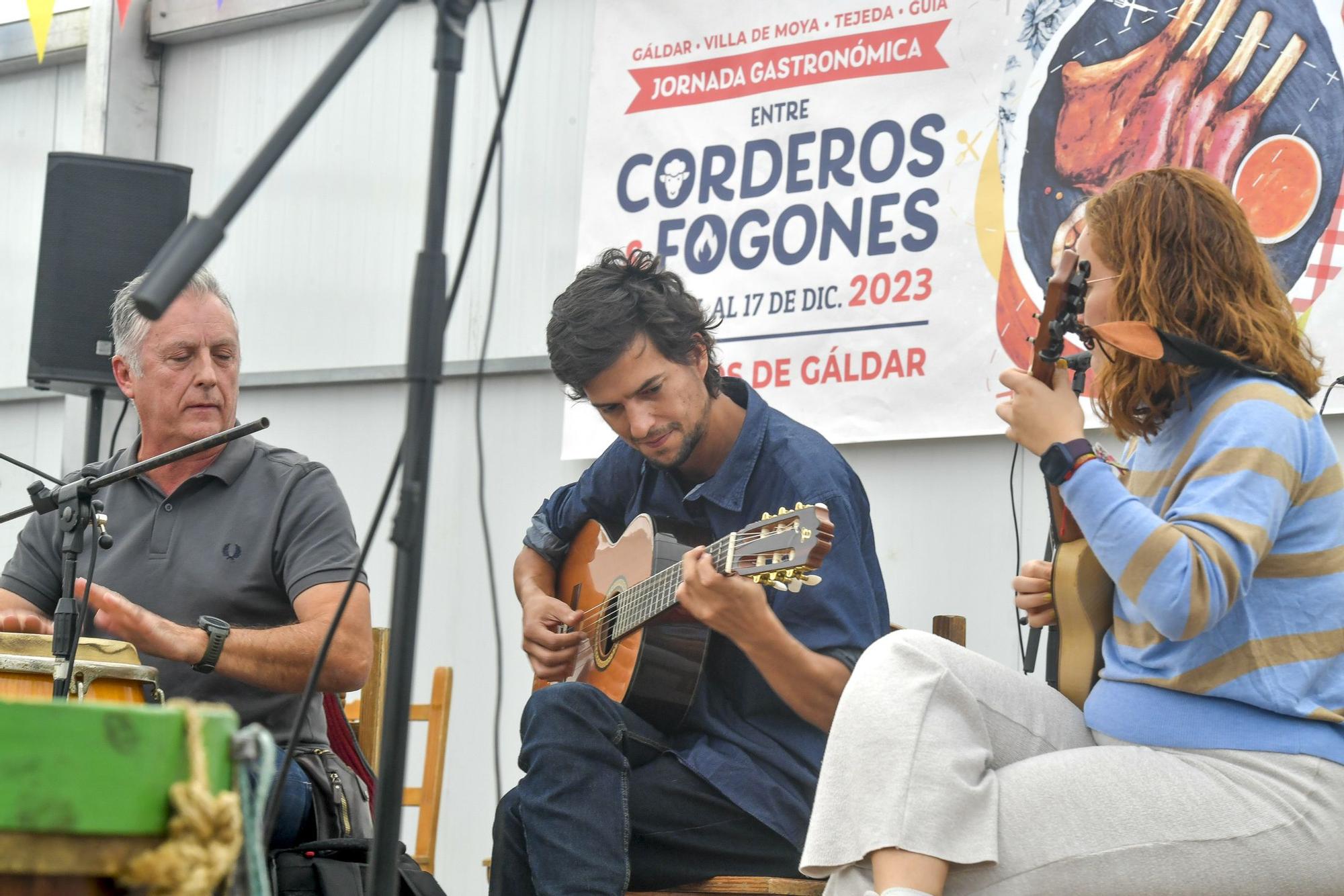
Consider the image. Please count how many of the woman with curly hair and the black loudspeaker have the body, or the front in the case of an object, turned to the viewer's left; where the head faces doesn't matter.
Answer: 1

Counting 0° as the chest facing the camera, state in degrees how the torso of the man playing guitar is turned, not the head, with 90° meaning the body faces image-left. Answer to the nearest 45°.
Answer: approximately 45°

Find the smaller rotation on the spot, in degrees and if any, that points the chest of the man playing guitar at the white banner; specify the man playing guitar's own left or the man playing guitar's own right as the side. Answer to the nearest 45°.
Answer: approximately 135° to the man playing guitar's own right

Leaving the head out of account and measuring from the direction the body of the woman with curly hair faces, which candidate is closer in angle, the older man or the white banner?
the older man

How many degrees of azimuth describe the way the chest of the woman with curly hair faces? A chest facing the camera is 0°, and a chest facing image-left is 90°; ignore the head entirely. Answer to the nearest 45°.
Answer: approximately 90°
